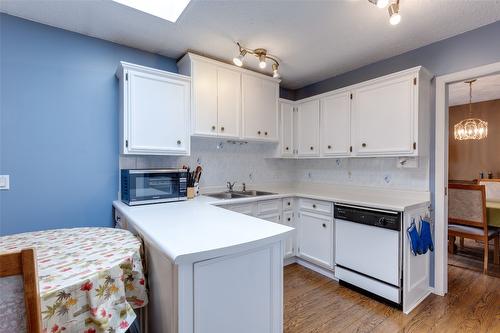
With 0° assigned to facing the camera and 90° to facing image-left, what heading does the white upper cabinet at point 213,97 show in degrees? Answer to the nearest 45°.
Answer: approximately 315°

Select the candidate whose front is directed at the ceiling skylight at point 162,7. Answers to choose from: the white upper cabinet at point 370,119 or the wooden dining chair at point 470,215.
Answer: the white upper cabinet
